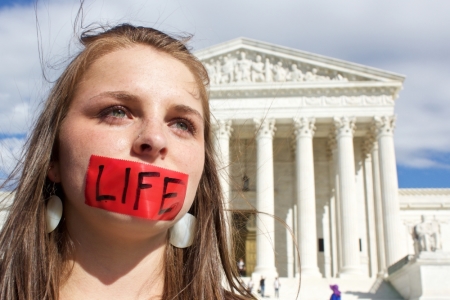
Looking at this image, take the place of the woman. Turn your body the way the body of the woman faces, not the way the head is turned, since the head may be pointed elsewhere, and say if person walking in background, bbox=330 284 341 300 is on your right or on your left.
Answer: on your left

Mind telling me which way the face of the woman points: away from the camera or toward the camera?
toward the camera

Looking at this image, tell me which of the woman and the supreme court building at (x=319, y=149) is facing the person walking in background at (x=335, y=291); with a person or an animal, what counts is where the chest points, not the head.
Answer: the supreme court building

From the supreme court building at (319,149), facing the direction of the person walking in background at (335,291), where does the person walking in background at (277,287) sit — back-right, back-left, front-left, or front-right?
front-right

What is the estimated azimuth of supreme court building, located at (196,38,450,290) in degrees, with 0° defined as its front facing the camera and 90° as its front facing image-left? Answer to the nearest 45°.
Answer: approximately 0°

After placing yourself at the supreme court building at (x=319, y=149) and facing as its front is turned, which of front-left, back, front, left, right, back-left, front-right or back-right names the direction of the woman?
front

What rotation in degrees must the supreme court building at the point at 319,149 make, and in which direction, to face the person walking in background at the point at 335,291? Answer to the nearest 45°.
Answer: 0° — it already faces them

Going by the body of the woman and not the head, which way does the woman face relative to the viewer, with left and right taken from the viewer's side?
facing the viewer and to the right of the viewer
